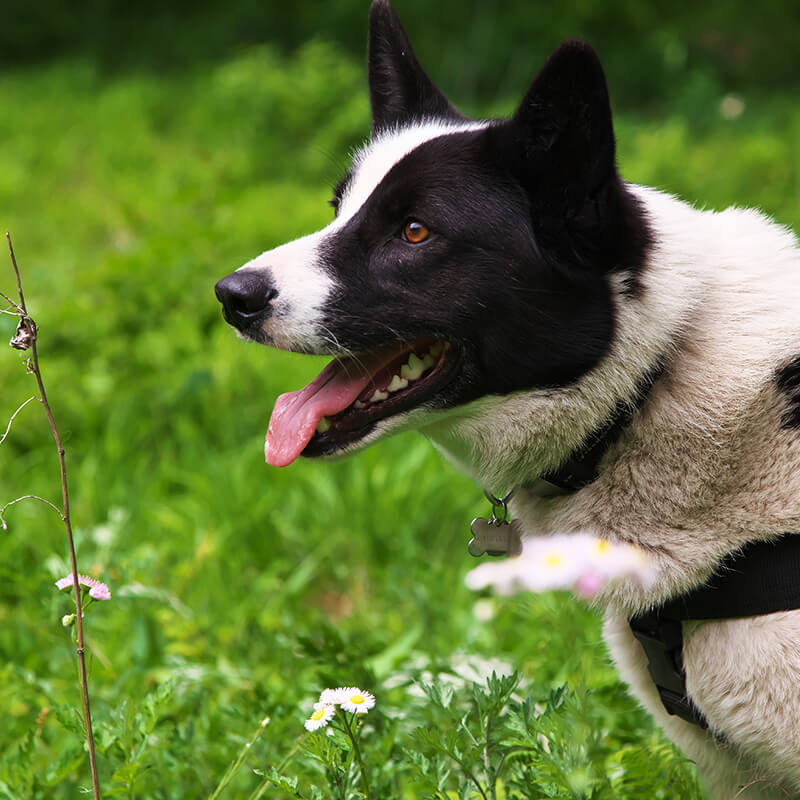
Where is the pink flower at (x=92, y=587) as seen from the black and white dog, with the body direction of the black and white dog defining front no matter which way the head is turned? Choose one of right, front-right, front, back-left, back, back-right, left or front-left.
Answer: front-left

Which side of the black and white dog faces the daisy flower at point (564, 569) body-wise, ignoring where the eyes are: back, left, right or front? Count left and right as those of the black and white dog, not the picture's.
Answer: left

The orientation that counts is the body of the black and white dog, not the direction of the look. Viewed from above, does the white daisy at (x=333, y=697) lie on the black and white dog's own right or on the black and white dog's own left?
on the black and white dog's own left

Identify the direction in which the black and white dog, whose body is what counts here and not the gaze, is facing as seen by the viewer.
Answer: to the viewer's left
